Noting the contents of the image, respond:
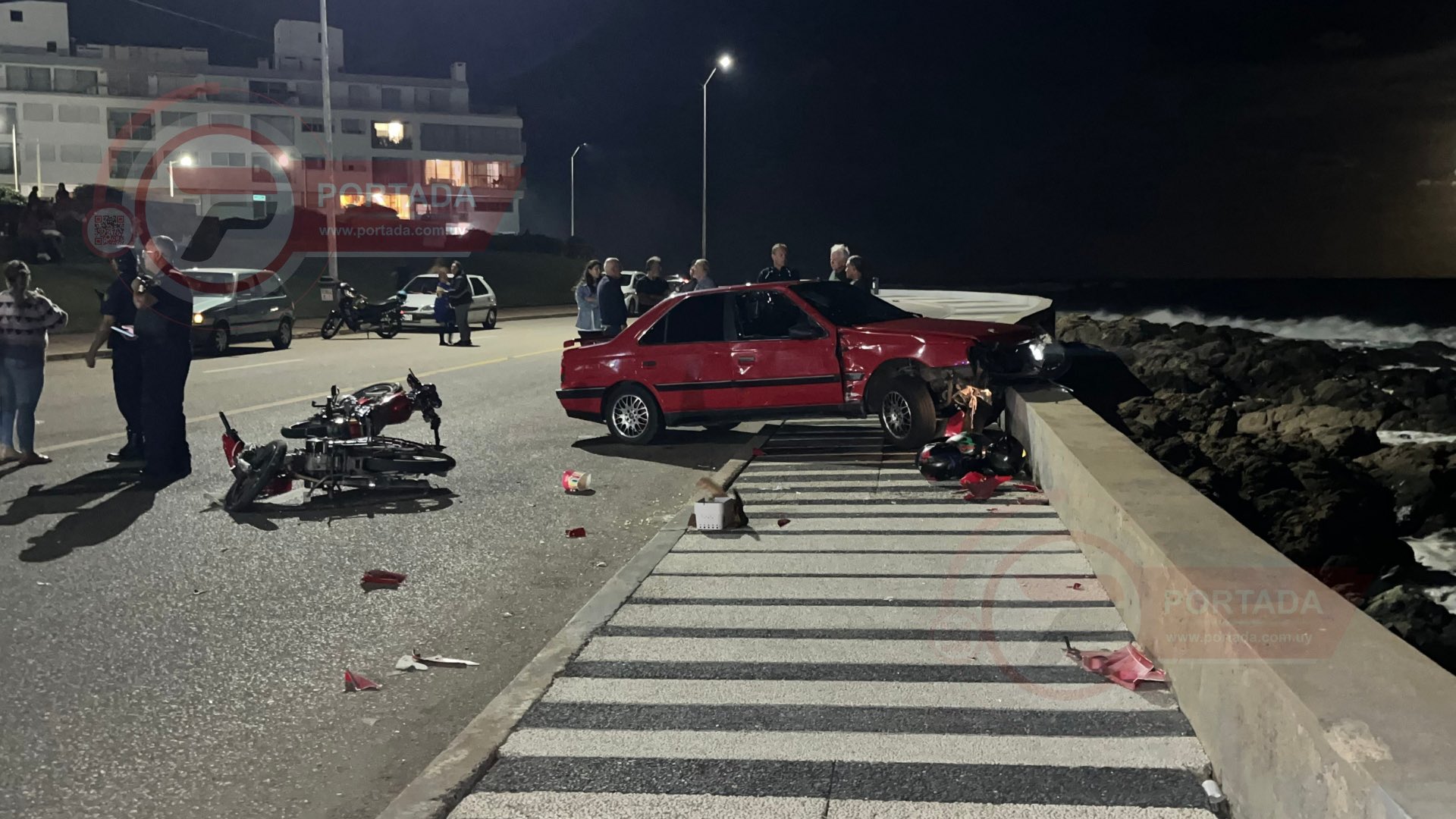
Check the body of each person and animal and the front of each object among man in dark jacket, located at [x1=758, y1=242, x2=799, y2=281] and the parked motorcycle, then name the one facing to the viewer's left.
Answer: the parked motorcycle

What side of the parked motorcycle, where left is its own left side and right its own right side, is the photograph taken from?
left

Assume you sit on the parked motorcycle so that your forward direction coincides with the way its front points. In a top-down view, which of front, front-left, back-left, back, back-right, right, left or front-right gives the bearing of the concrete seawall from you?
left

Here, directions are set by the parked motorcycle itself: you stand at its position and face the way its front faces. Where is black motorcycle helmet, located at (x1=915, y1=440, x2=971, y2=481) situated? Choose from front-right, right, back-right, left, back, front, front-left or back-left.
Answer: left

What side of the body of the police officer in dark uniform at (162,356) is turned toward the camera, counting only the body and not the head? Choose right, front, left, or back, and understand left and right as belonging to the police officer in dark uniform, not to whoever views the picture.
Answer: left

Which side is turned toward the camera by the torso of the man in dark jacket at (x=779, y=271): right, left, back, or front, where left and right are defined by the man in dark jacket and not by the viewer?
front

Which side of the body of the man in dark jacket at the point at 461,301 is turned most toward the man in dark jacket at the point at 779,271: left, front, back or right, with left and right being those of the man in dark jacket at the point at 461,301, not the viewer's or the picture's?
left

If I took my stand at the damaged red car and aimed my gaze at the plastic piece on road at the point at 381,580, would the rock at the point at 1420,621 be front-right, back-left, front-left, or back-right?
front-left
